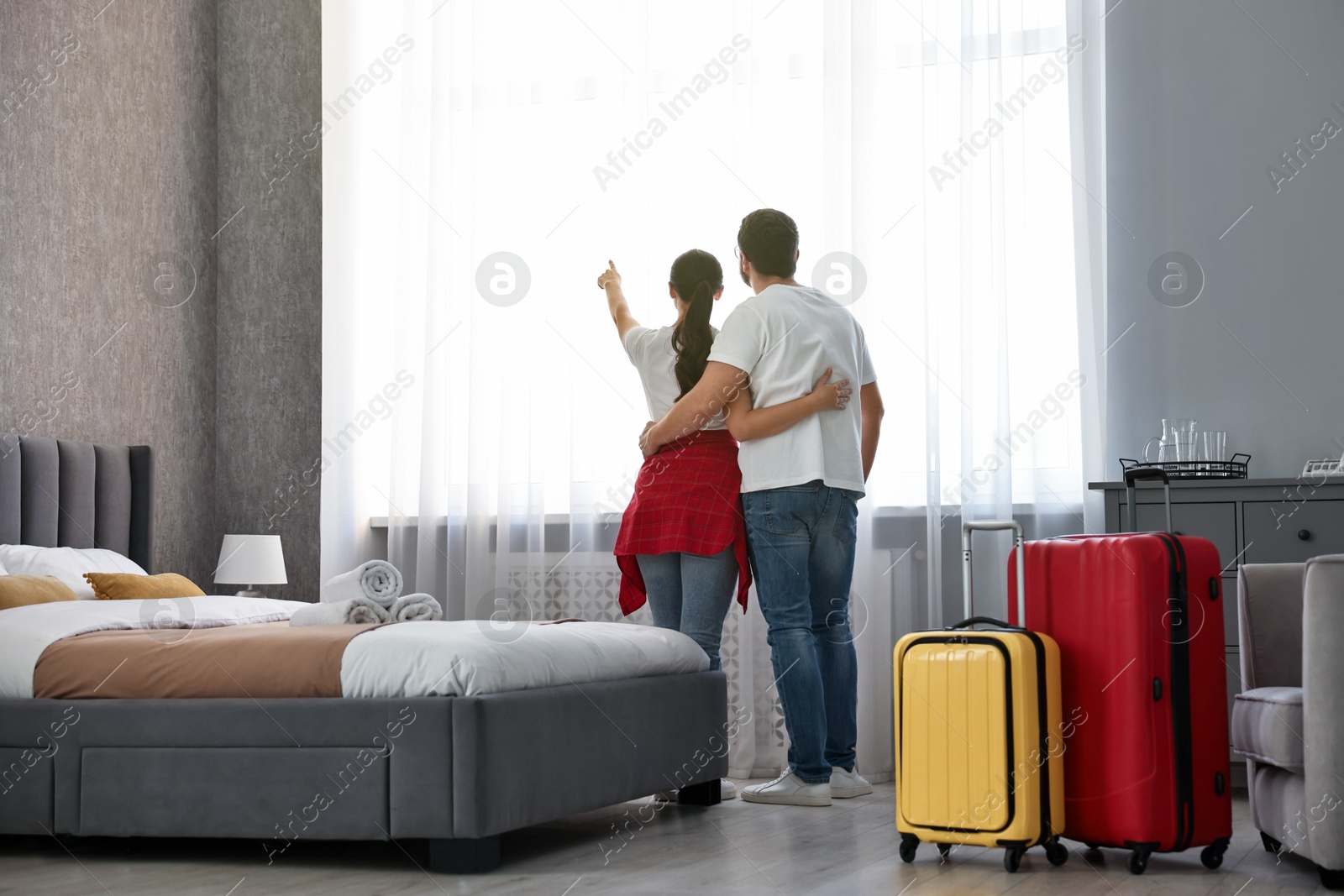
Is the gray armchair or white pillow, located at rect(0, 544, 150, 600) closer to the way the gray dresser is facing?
the gray armchair

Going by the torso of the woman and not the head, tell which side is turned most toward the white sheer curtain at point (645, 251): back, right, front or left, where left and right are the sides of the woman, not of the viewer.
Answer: front

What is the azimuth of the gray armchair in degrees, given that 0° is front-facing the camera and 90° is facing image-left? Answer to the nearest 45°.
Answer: approximately 45°

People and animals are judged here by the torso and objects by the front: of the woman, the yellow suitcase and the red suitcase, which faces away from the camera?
the woman

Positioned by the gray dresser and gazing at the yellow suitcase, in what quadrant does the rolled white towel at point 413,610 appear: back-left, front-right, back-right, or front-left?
front-right

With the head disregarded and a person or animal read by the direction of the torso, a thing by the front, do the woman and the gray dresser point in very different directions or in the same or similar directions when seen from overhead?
very different directions

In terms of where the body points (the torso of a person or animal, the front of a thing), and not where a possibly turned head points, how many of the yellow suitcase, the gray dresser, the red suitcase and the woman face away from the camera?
1

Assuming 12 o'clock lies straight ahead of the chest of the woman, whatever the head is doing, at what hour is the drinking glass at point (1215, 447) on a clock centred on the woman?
The drinking glass is roughly at 2 o'clock from the woman.

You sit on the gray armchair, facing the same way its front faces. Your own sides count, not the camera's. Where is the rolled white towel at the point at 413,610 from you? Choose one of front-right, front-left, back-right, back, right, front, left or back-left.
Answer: front-right

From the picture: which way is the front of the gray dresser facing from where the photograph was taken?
facing the viewer

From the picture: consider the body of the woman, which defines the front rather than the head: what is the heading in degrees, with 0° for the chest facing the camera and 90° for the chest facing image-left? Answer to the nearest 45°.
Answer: approximately 180°

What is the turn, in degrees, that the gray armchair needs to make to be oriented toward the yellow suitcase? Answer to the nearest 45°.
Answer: approximately 45° to its right

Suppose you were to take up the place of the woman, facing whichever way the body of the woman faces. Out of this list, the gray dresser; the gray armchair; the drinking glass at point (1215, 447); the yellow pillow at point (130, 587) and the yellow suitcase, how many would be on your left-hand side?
1

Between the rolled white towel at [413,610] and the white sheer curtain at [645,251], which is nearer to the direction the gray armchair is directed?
the rolled white towel

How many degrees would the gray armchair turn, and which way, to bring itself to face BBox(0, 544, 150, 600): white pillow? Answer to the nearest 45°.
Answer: approximately 45° to its right

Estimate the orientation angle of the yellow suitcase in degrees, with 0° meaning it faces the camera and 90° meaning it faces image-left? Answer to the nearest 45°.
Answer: approximately 45°

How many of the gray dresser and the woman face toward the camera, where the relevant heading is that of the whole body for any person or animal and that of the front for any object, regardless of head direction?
1
